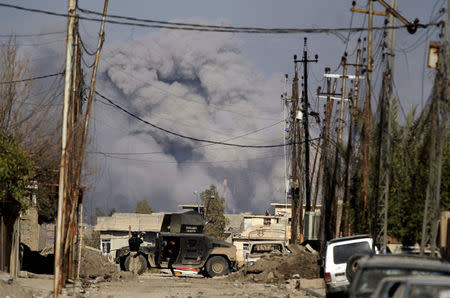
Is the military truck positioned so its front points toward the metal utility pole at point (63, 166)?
no

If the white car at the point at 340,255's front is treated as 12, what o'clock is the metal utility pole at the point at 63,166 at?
The metal utility pole is roughly at 8 o'clock from the white car.

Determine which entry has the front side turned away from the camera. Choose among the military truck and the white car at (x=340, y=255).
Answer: the white car

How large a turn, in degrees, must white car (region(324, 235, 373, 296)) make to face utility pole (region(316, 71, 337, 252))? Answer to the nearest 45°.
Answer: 0° — it already faces it

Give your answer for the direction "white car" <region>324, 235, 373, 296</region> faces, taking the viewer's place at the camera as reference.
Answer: facing away from the viewer

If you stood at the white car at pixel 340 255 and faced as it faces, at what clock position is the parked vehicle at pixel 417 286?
The parked vehicle is roughly at 6 o'clock from the white car.

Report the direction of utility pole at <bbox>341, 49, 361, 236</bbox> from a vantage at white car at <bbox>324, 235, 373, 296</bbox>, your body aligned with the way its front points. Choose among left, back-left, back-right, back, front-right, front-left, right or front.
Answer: front

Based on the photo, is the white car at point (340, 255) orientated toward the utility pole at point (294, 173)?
yes

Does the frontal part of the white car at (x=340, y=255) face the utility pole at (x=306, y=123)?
yes

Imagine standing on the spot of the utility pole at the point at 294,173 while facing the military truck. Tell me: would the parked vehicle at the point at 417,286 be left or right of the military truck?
left

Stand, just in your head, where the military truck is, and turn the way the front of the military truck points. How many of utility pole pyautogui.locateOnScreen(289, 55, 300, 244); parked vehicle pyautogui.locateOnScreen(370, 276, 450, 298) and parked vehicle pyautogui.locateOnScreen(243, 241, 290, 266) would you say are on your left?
1

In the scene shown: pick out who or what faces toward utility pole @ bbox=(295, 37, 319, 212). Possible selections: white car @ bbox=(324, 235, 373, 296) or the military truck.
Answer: the white car

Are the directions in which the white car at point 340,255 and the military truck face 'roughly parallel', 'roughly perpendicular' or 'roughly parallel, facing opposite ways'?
roughly perpendicular
